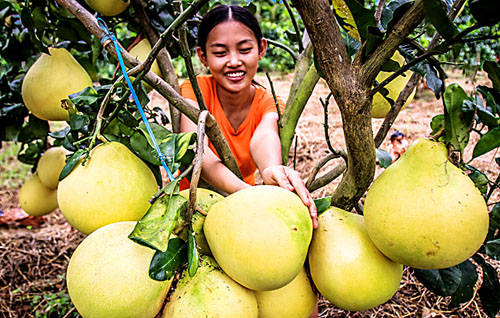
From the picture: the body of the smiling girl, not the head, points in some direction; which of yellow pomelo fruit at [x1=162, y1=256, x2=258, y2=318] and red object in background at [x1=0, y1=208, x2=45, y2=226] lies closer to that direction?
the yellow pomelo fruit

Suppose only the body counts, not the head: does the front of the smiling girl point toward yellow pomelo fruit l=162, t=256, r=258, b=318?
yes

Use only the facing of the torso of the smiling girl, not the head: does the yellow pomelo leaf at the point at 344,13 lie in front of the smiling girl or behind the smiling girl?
in front

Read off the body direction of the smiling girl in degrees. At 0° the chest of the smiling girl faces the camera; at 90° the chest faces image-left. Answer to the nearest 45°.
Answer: approximately 0°

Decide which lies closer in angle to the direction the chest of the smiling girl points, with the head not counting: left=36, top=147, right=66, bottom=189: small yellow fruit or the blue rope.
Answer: the blue rope

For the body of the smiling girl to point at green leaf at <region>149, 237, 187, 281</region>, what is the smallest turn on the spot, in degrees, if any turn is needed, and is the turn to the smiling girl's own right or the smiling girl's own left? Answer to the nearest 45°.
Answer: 0° — they already face it

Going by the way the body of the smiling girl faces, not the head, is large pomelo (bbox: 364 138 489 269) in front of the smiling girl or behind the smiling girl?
in front

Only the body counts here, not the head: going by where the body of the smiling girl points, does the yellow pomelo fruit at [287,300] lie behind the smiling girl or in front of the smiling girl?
in front

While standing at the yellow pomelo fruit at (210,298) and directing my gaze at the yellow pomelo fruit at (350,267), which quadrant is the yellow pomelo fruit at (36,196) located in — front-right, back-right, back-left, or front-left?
back-left
